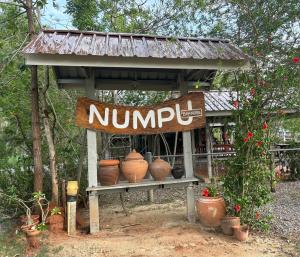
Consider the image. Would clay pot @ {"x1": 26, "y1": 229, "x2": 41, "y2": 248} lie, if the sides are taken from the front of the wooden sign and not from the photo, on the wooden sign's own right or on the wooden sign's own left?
on the wooden sign's own right

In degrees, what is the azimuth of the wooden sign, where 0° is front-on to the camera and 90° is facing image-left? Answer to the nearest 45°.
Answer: approximately 0°

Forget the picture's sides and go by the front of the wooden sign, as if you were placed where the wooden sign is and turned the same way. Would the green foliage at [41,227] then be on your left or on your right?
on your right
